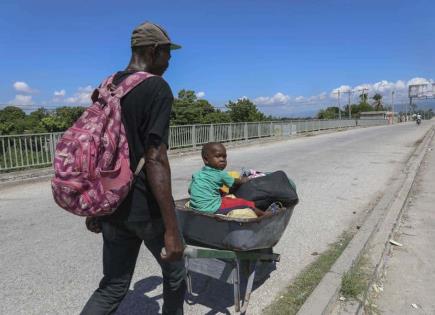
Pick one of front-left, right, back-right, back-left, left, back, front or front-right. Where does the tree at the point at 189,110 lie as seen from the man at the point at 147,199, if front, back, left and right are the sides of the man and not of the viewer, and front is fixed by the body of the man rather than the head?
front-left

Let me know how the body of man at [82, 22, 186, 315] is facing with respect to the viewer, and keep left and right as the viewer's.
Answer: facing away from the viewer and to the right of the viewer

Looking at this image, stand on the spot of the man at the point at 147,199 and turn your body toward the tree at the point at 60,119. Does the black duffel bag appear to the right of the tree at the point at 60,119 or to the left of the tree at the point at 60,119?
right

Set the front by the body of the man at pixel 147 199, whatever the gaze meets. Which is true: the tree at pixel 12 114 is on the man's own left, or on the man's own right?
on the man's own left

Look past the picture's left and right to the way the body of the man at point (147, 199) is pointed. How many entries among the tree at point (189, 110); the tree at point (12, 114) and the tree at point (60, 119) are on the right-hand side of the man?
0

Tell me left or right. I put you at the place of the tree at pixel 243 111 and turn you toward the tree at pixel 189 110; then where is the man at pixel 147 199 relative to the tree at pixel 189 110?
left

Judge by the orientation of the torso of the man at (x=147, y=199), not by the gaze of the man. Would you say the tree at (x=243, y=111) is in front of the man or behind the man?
in front

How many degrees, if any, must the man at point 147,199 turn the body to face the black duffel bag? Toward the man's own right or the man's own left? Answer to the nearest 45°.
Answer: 0° — they already face it

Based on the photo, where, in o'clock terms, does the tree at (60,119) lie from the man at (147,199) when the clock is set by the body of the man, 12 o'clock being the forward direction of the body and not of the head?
The tree is roughly at 10 o'clock from the man.
